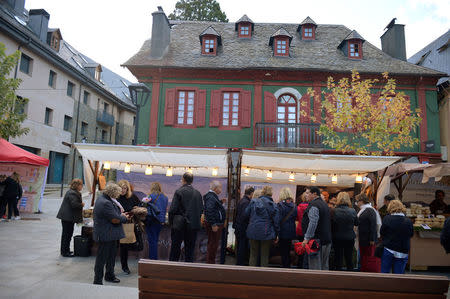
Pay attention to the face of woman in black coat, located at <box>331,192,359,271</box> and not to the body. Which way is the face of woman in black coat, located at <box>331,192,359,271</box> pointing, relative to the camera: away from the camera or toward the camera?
away from the camera

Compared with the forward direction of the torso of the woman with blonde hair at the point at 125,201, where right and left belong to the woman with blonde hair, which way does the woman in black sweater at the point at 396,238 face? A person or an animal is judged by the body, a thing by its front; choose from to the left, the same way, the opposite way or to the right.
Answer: the opposite way

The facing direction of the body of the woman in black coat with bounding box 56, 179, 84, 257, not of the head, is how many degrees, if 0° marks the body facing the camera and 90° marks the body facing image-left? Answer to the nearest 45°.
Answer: approximately 270°

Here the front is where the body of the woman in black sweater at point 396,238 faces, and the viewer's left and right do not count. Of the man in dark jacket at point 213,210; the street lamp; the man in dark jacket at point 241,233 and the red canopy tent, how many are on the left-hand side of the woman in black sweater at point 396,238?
4

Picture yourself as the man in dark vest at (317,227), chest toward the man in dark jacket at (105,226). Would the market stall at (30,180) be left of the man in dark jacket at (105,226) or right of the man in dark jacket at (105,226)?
right

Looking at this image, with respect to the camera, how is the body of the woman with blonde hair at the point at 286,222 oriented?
away from the camera

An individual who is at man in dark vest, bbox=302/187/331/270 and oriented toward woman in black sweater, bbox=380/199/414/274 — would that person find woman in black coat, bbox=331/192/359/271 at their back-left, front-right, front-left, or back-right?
front-left

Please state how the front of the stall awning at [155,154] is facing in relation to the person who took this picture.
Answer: facing the viewer

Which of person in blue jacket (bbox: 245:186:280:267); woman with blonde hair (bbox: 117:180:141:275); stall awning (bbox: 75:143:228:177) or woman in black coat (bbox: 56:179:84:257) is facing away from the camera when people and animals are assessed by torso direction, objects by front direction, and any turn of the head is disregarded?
the person in blue jacket

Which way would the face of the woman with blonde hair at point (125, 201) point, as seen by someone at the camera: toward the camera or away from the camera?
toward the camera

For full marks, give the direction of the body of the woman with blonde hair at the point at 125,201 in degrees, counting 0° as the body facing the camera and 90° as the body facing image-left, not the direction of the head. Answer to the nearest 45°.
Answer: approximately 45°

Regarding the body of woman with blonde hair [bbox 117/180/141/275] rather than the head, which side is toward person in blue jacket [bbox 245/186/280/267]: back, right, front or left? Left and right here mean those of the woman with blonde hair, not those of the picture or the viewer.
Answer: left

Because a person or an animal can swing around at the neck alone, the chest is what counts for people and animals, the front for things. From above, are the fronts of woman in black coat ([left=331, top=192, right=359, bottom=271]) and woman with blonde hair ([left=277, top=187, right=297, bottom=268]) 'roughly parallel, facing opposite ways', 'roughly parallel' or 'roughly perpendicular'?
roughly parallel

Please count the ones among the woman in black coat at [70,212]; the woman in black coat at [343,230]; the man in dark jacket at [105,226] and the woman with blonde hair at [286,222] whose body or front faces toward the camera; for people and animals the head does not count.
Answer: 0

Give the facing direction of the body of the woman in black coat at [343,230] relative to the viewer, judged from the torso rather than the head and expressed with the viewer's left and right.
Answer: facing away from the viewer
